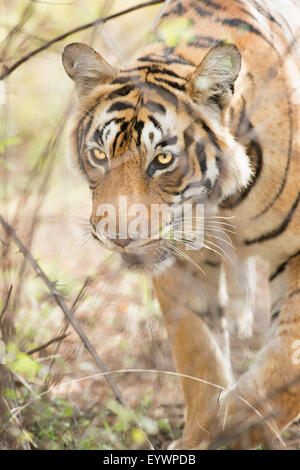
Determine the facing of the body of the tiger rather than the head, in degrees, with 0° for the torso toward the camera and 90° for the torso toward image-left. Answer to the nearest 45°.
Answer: approximately 45°
